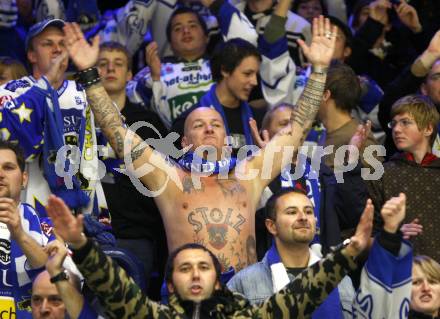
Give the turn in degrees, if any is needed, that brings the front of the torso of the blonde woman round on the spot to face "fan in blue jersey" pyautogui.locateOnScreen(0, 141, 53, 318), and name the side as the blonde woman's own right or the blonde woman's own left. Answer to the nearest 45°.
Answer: approximately 90° to the blonde woman's own right

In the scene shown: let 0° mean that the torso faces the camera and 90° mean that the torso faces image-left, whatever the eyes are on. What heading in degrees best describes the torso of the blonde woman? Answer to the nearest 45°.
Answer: approximately 0°

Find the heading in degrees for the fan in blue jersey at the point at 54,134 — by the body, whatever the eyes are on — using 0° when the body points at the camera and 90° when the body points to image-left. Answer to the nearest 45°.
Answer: approximately 315°

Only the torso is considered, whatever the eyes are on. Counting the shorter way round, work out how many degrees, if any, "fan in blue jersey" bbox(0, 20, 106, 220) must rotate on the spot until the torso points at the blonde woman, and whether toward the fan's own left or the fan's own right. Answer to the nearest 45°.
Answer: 0° — they already face them

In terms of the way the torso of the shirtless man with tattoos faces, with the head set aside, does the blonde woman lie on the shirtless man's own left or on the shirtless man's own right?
on the shirtless man's own left

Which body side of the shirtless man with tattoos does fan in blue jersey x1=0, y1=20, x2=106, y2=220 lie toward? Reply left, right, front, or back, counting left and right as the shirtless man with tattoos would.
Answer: right

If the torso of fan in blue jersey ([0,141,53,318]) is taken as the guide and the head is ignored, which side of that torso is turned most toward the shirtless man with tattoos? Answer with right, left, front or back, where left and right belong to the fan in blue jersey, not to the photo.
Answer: left

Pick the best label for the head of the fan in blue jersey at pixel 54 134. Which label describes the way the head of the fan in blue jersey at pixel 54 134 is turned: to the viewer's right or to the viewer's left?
to the viewer's right
